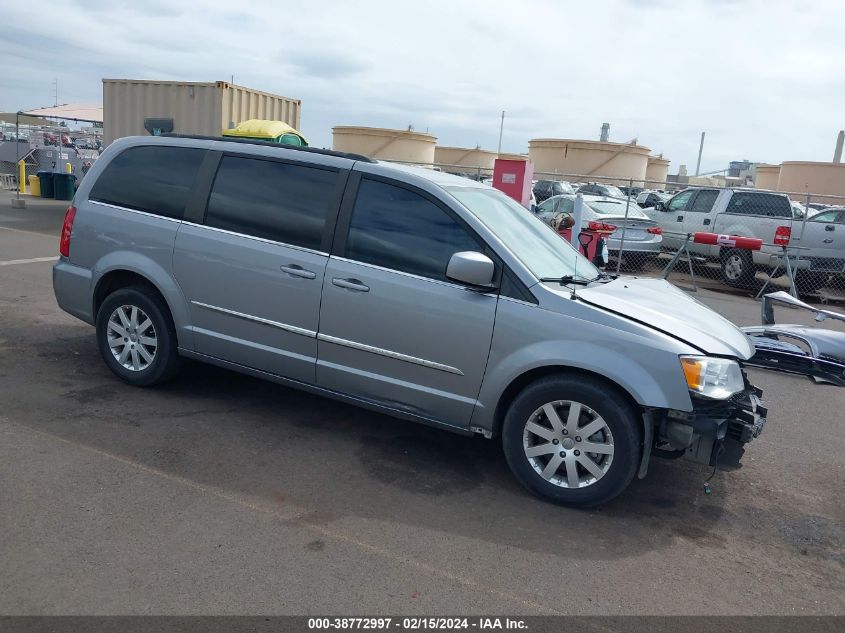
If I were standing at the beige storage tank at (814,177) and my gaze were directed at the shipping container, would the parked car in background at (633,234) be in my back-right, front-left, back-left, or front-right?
front-left

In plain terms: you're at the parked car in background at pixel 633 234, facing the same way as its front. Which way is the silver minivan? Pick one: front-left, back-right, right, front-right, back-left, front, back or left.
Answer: back-left

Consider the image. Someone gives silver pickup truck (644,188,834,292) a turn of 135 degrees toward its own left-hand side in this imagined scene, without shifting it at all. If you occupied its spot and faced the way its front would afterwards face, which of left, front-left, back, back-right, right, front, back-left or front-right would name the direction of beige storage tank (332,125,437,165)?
back-right

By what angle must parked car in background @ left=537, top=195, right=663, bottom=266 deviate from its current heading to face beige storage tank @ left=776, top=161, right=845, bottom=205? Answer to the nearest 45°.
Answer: approximately 45° to its right

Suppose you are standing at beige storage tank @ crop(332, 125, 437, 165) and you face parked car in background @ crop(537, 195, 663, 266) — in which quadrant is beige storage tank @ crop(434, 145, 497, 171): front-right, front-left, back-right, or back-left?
back-left

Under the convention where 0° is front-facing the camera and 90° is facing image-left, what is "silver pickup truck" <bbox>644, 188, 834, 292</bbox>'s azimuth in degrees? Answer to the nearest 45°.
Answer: approximately 135°

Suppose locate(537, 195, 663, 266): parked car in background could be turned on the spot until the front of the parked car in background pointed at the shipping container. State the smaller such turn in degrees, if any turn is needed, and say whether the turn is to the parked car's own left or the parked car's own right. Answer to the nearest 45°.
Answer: approximately 45° to the parked car's own left

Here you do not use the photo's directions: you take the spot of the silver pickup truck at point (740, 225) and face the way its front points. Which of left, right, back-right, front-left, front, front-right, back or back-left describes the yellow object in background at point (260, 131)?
left

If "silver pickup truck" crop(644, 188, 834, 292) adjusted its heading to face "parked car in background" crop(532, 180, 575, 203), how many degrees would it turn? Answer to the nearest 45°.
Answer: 0° — it already faces it

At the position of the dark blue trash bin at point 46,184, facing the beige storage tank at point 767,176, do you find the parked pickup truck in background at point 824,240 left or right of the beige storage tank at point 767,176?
right

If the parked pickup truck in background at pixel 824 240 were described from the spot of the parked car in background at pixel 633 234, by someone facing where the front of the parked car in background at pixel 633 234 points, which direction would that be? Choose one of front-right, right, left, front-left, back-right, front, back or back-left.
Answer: back-right

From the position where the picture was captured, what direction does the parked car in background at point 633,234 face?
facing away from the viewer and to the left of the viewer

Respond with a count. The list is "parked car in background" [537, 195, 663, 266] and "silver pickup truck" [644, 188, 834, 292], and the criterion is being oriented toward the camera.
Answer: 0

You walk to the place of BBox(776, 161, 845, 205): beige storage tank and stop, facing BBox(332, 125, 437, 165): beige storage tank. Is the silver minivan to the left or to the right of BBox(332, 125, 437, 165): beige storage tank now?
left
